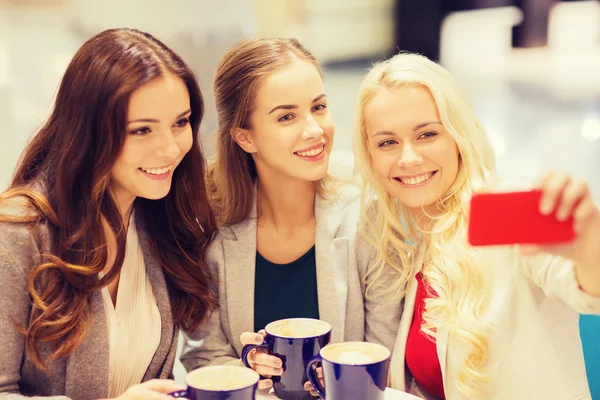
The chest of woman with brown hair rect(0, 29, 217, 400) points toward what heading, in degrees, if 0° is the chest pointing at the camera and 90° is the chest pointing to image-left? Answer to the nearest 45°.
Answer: approximately 315°

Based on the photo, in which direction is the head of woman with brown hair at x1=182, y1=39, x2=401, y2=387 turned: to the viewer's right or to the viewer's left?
to the viewer's right

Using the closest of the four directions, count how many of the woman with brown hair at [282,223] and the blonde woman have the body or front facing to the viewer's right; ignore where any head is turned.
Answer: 0

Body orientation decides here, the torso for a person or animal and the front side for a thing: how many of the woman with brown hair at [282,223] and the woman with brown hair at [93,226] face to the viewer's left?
0

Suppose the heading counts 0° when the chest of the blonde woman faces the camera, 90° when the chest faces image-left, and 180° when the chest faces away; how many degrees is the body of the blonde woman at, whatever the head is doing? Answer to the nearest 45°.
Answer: approximately 45°
